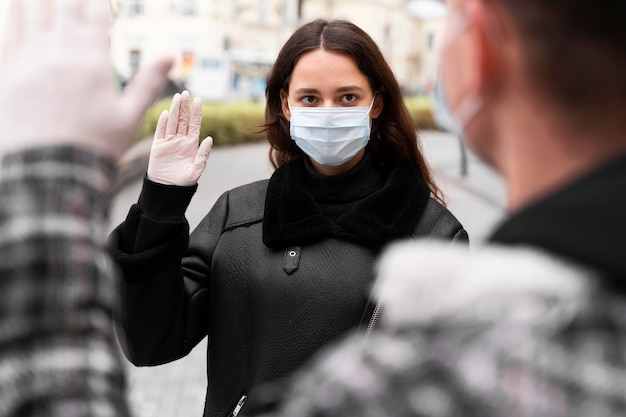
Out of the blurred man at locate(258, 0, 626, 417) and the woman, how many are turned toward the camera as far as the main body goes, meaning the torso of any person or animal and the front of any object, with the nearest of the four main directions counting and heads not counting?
1

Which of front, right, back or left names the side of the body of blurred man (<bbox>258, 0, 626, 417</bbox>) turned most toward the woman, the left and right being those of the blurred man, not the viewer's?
front

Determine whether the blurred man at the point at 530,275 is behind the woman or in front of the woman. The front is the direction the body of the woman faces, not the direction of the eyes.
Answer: in front

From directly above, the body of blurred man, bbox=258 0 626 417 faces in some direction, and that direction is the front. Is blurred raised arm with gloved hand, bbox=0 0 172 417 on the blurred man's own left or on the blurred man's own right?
on the blurred man's own left

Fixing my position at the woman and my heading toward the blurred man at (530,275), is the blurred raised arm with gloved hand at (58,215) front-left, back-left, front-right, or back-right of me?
front-right

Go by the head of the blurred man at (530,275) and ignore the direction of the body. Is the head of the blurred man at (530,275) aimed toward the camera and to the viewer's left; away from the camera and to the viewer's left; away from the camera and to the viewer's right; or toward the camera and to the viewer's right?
away from the camera and to the viewer's left

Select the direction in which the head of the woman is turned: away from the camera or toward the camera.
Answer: toward the camera

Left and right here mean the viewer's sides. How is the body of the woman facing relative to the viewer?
facing the viewer

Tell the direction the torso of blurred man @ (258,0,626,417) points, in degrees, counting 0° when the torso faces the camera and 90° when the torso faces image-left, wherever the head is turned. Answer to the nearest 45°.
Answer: approximately 135°

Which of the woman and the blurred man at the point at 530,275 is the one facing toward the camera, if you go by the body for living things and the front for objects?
the woman
